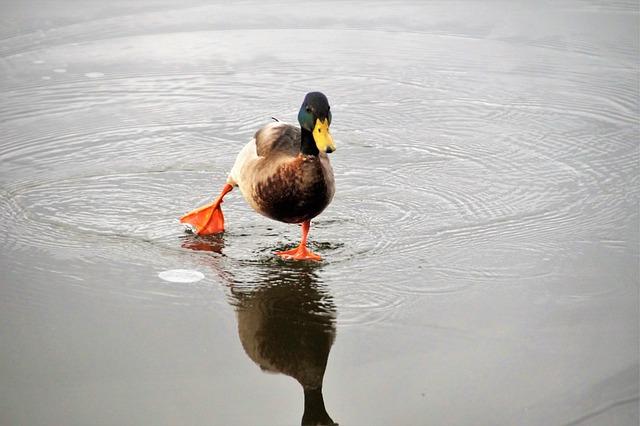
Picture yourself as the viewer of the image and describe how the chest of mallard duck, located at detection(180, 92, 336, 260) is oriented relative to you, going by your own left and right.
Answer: facing the viewer and to the right of the viewer
